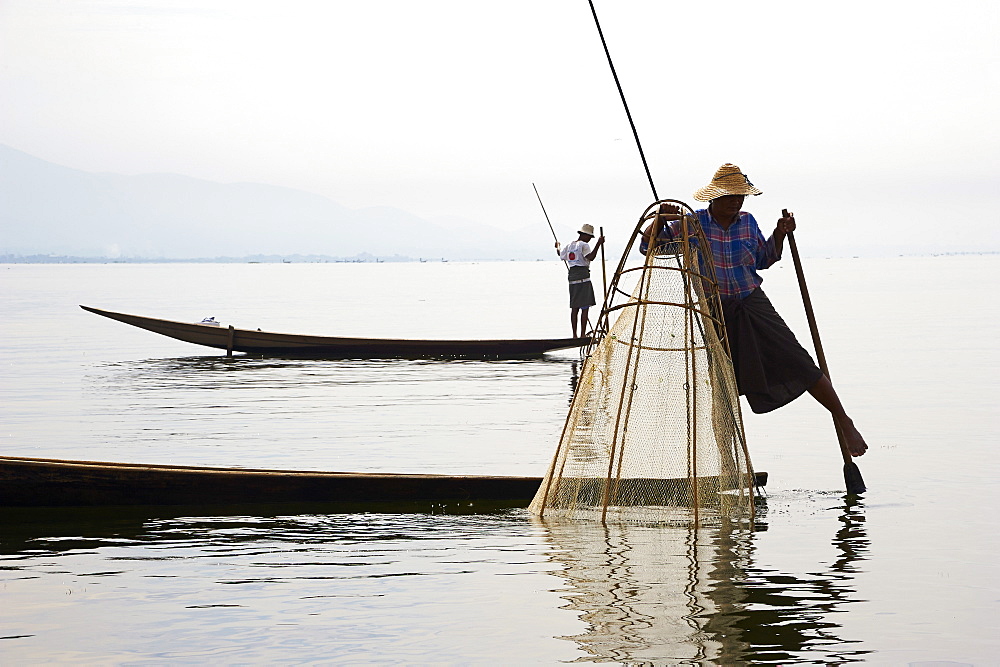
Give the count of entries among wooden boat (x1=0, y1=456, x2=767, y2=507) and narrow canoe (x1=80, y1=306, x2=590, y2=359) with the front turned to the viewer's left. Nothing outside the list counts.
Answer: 2

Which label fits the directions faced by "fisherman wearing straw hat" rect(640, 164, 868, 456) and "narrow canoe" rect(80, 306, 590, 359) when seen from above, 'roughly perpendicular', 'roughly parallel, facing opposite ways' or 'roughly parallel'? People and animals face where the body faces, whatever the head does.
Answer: roughly perpendicular

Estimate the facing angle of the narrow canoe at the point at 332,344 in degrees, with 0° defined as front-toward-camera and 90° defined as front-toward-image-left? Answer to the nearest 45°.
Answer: approximately 90°

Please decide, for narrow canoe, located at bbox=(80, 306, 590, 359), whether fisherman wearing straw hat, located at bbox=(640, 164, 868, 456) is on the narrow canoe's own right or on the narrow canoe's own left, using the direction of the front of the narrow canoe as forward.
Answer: on the narrow canoe's own left

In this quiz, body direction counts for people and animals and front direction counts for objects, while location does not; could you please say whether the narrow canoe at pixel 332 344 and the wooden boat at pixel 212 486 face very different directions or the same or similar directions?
same or similar directions

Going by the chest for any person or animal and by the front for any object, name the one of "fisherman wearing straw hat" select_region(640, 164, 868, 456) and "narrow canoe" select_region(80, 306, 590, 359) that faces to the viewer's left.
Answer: the narrow canoe

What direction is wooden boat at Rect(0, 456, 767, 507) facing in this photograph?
to the viewer's left

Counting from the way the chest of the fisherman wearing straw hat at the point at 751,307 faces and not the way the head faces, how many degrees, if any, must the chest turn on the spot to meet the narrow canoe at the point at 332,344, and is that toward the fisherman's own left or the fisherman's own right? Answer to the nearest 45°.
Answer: approximately 135° to the fisherman's own right

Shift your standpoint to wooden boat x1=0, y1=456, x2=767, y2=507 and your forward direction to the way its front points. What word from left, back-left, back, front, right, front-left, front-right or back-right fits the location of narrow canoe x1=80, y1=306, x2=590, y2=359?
right

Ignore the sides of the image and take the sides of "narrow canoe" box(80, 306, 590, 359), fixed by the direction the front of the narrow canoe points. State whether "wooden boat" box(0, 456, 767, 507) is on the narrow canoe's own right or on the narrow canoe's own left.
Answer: on the narrow canoe's own left

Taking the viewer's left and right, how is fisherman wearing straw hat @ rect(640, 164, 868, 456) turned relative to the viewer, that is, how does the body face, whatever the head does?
facing the viewer
